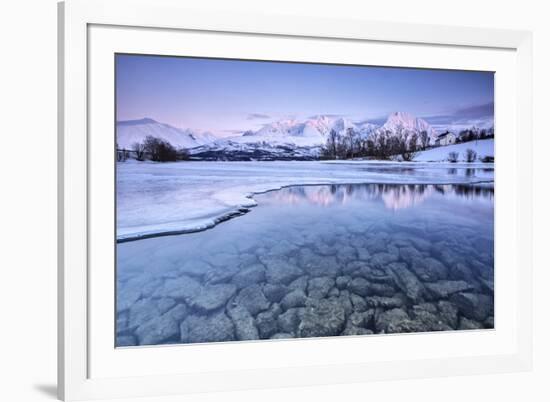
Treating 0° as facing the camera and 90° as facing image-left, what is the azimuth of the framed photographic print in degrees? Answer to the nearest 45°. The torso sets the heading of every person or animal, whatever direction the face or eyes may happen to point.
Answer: approximately 315°
